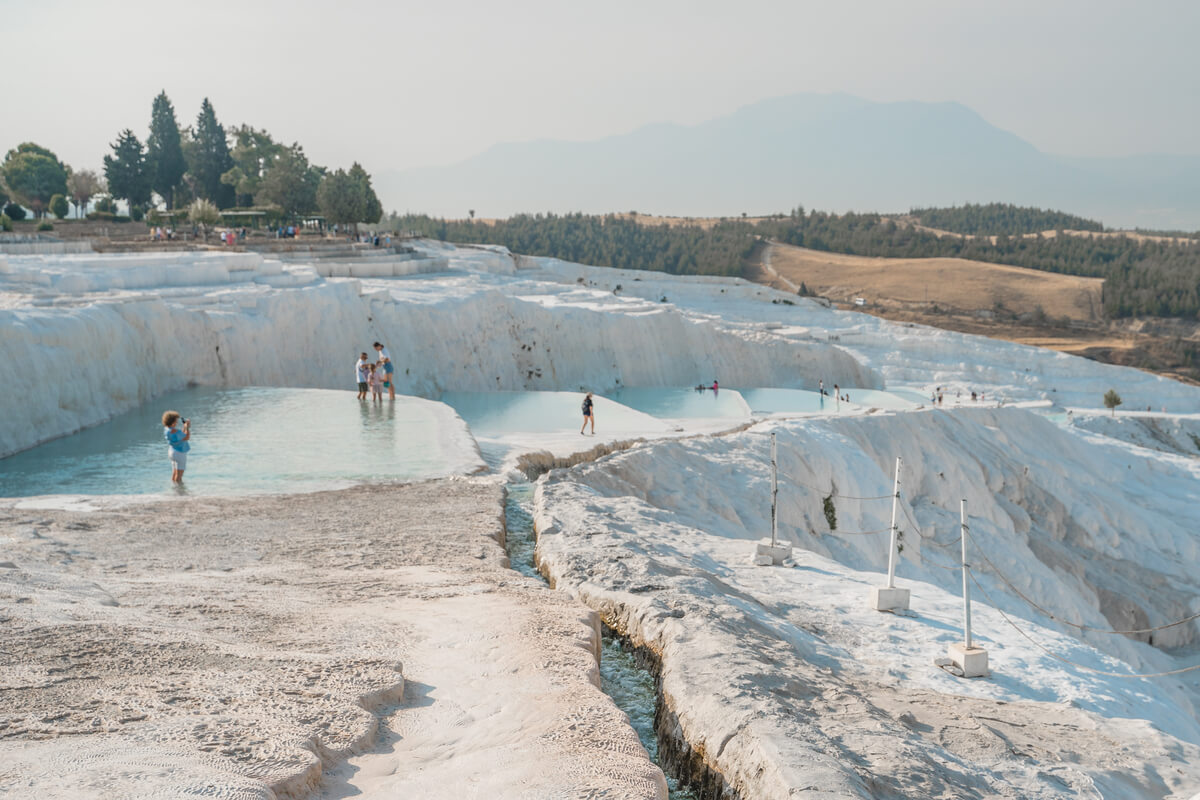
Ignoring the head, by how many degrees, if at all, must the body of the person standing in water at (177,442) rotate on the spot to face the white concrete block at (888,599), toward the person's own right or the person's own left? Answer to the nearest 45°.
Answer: approximately 45° to the person's own right

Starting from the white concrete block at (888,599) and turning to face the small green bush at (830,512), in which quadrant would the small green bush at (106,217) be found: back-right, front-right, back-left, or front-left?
front-left

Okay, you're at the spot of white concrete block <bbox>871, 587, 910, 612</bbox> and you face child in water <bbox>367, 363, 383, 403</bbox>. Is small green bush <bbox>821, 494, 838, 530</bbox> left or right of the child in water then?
right

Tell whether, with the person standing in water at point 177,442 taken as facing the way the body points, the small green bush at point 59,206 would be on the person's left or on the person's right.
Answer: on the person's left

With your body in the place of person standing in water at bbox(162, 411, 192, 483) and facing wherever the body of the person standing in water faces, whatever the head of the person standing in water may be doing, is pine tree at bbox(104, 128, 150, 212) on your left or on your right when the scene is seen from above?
on your left

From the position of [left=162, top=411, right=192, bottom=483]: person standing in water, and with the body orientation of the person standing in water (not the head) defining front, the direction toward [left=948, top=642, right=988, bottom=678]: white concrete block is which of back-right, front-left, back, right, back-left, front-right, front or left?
front-right

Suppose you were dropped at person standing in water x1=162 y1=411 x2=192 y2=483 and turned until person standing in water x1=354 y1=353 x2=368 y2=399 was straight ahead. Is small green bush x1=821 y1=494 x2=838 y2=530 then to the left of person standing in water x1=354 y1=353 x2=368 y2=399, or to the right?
right

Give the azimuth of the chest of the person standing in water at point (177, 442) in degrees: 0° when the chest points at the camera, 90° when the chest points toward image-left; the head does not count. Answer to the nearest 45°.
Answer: approximately 270°

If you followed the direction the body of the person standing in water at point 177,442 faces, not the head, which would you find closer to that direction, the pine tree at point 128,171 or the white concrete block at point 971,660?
the white concrete block
